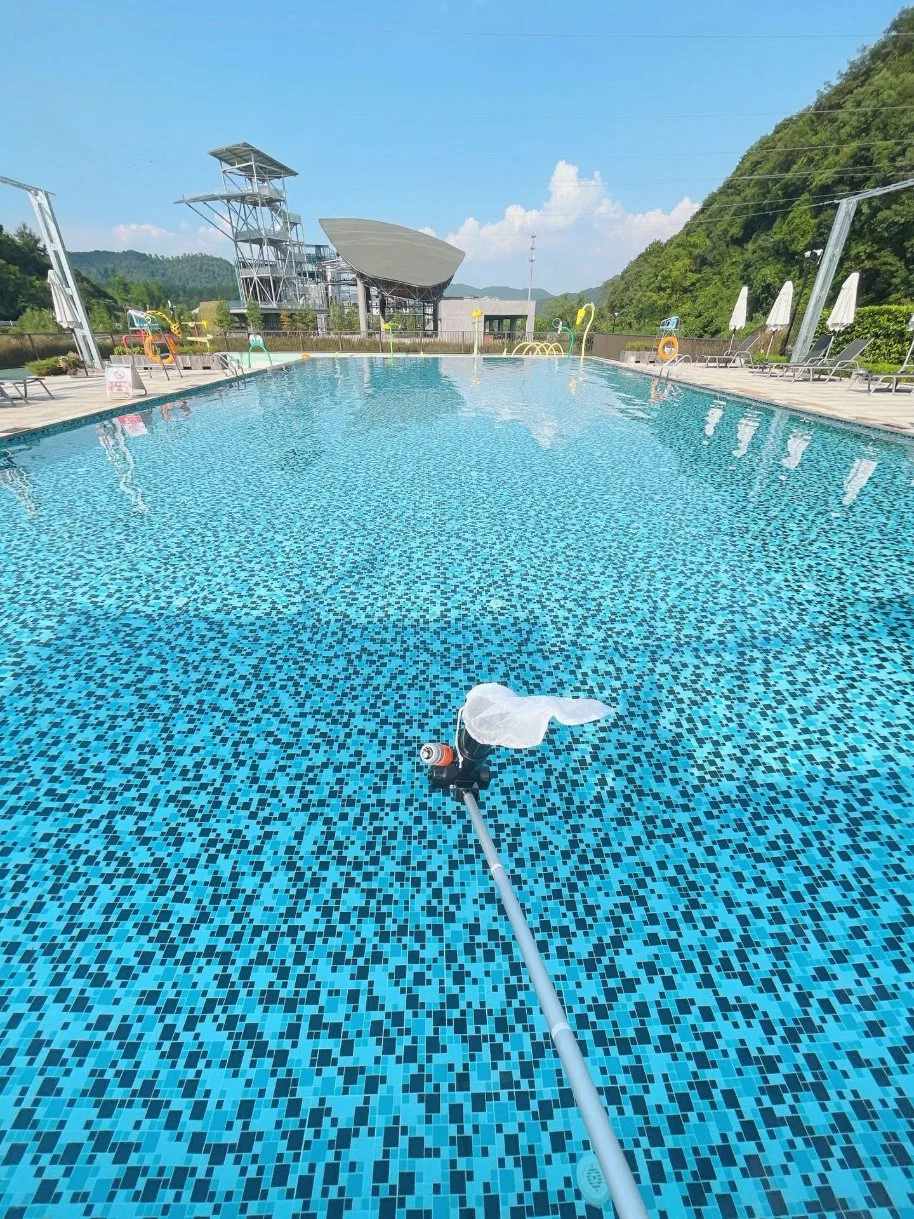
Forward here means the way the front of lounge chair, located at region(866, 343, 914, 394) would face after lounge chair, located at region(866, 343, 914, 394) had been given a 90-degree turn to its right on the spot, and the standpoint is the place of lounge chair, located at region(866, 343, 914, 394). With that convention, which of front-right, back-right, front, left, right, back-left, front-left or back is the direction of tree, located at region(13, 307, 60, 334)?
left

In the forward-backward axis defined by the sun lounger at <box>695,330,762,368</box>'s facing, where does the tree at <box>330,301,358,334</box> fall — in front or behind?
in front

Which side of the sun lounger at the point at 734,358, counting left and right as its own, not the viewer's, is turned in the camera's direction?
left

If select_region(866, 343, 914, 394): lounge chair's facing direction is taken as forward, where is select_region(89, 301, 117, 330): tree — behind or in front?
in front

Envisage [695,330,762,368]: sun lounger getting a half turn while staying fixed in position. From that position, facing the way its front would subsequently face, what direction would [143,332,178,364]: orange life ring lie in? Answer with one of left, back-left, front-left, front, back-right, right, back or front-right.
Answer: back-right

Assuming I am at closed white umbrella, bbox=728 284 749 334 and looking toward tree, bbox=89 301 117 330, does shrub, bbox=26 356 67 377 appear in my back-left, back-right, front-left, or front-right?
front-left

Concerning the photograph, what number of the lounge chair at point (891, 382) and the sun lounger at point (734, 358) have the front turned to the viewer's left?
2

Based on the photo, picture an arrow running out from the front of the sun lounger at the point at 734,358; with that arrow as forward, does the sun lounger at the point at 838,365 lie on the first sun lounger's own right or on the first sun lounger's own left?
on the first sun lounger's own left

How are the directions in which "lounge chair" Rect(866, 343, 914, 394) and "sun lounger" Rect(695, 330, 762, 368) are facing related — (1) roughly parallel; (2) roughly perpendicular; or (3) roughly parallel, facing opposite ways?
roughly parallel

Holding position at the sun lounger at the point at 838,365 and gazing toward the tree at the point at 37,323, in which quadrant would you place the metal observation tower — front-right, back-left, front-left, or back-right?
front-right

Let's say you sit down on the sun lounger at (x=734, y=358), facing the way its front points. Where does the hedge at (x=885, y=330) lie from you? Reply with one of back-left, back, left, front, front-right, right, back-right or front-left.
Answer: back

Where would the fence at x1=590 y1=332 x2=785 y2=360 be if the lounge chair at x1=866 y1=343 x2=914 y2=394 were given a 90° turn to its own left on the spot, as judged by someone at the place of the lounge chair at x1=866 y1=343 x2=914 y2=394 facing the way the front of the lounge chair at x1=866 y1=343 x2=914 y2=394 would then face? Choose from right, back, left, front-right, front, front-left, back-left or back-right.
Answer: back-right

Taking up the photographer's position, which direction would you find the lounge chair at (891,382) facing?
facing to the left of the viewer
